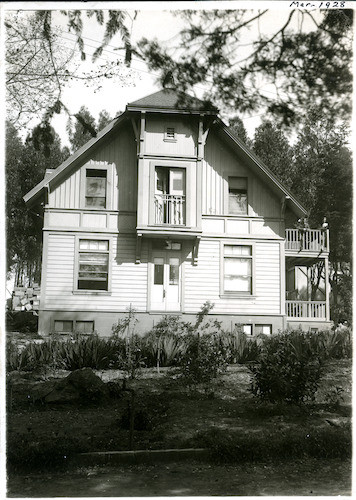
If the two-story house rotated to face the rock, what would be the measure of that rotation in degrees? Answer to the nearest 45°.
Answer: approximately 45° to its right

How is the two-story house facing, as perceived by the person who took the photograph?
facing the viewer

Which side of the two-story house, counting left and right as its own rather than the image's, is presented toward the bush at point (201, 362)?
front
